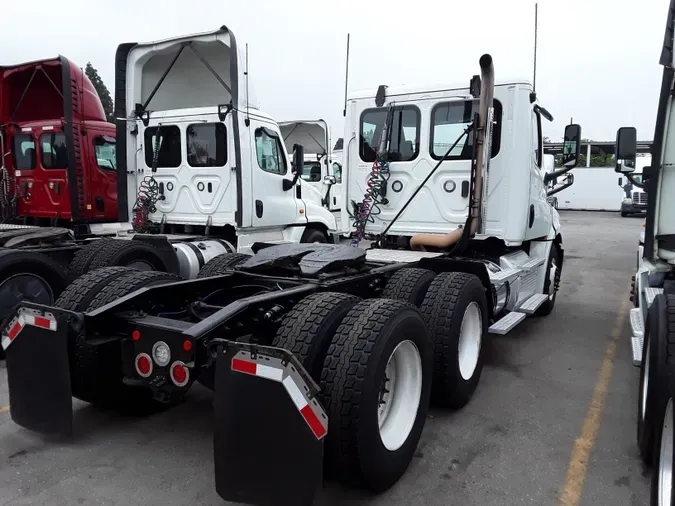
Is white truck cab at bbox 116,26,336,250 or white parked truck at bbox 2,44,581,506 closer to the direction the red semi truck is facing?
the white truck cab

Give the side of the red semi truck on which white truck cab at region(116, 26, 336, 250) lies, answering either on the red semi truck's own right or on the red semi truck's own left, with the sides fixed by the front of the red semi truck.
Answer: on the red semi truck's own right

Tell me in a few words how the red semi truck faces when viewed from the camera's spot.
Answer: facing away from the viewer and to the right of the viewer

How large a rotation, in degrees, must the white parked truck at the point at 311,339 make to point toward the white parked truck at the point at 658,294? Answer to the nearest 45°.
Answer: approximately 45° to its right

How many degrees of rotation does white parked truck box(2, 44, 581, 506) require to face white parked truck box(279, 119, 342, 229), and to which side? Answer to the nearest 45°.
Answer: approximately 45° to its left

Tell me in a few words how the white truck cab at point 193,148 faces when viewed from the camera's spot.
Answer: facing away from the viewer and to the right of the viewer

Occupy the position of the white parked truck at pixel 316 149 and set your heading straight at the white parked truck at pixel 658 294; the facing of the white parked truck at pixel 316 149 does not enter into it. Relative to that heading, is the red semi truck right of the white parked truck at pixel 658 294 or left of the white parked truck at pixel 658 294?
right

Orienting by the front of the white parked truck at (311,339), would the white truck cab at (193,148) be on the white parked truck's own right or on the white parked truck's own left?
on the white parked truck's own left

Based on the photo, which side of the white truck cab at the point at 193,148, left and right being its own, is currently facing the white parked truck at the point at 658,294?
right

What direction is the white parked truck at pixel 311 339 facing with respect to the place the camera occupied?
facing away from the viewer and to the right of the viewer

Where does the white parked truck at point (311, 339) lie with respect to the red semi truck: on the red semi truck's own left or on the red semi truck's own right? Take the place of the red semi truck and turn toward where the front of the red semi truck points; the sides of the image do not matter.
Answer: on the red semi truck's own right
